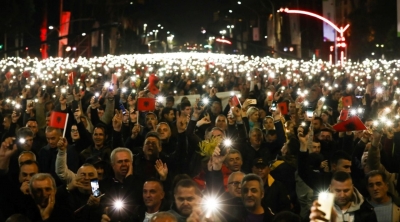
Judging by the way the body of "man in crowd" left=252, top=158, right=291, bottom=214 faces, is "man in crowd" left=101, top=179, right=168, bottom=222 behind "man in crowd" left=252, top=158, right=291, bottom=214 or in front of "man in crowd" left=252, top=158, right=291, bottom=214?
in front

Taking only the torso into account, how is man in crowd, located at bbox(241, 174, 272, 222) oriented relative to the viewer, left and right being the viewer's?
facing the viewer and to the left of the viewer

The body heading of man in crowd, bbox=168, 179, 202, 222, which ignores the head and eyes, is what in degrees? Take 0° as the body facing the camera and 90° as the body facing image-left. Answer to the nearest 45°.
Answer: approximately 0°

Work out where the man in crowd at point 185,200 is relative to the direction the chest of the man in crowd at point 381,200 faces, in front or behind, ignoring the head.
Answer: in front

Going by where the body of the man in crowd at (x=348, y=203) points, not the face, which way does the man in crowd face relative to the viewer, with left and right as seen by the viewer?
facing the viewer

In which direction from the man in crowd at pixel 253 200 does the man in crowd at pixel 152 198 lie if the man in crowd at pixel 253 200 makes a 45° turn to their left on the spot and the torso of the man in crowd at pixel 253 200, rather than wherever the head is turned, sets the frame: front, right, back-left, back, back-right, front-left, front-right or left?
right

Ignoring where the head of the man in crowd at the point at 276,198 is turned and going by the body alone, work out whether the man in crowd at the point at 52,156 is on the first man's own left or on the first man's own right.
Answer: on the first man's own right

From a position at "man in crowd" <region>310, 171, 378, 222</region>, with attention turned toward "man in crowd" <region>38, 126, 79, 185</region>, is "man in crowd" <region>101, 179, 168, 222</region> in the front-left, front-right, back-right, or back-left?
front-left

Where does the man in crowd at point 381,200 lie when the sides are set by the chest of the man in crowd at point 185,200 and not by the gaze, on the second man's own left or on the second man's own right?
on the second man's own left

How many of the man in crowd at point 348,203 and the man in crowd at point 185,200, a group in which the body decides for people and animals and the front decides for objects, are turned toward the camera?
2
